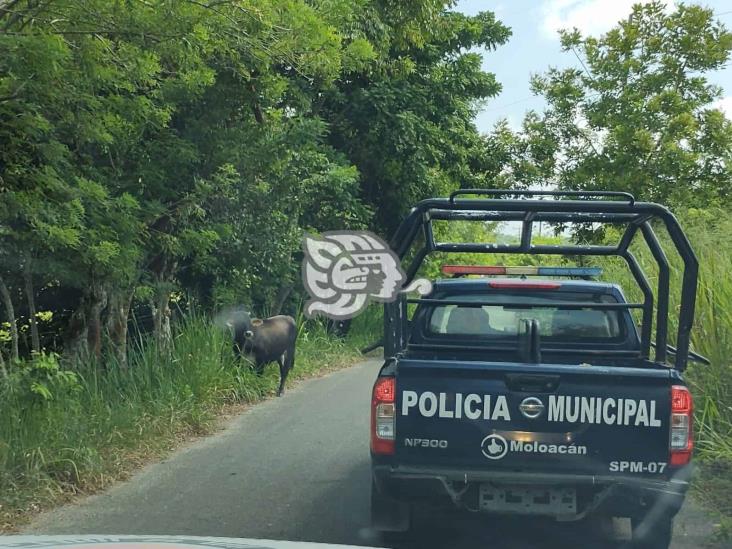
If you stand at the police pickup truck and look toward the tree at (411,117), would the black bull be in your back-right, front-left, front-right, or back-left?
front-left

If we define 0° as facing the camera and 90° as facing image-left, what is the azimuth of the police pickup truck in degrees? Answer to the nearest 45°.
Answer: approximately 180°

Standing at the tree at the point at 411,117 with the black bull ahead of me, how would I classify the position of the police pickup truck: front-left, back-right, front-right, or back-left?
front-left

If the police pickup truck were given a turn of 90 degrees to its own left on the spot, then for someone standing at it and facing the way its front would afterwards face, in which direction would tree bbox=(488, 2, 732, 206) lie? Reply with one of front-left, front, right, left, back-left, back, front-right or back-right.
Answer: right

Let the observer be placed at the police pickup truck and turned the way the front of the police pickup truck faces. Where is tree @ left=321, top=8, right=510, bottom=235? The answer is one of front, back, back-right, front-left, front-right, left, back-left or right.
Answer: front

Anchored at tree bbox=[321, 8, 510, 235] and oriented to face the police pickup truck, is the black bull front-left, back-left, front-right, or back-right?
front-right

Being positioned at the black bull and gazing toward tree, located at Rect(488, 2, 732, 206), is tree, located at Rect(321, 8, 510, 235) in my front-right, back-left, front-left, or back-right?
front-left

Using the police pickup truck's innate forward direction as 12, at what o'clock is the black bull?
The black bull is roughly at 11 o'clock from the police pickup truck.
